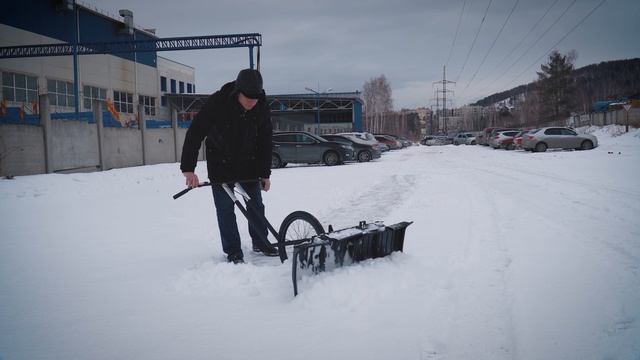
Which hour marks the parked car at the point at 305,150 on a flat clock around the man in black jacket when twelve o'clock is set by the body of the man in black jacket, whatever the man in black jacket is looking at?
The parked car is roughly at 8 o'clock from the man in black jacket.

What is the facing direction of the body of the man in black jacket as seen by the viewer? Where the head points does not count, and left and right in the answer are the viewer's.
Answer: facing the viewer and to the right of the viewer
